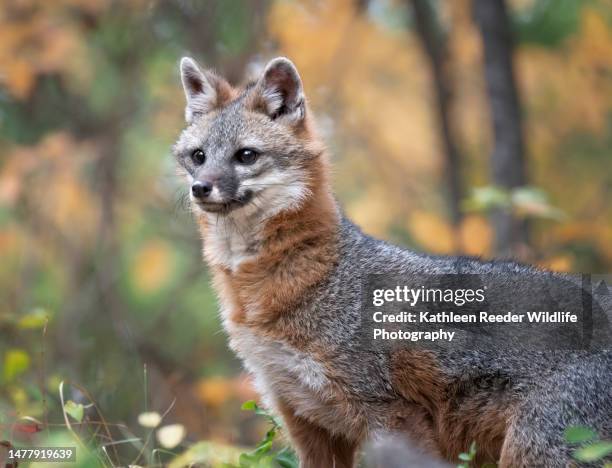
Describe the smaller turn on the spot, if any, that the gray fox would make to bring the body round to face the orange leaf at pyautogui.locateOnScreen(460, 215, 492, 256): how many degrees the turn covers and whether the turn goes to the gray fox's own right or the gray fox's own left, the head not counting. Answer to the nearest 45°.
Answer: approximately 90° to the gray fox's own right

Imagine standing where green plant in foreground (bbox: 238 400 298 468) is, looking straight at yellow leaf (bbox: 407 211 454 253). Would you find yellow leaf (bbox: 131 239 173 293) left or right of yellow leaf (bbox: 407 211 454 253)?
left

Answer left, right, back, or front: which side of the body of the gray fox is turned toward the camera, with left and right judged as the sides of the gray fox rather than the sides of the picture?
left

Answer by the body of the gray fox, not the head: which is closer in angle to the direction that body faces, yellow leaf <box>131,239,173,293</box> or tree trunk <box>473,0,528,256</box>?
the yellow leaf

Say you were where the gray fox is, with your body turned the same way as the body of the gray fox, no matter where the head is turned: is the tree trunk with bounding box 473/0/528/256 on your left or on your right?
on your right

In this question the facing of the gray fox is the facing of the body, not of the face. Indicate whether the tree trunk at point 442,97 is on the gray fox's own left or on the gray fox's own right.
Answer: on the gray fox's own right

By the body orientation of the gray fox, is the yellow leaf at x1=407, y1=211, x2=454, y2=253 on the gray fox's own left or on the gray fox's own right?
on the gray fox's own right
